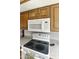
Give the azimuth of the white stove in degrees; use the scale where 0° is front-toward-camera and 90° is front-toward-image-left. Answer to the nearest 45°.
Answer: approximately 45°

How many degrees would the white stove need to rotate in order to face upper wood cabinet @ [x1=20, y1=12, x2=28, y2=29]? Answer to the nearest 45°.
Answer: approximately 90° to its right

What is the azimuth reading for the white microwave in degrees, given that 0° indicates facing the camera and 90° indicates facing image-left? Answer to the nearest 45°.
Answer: approximately 45°
